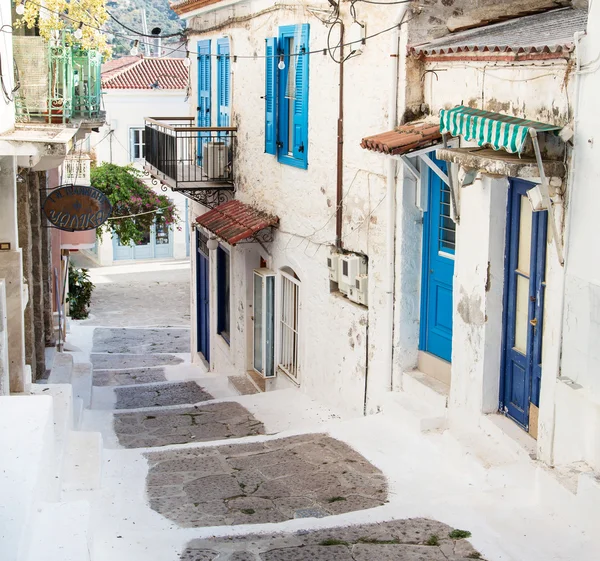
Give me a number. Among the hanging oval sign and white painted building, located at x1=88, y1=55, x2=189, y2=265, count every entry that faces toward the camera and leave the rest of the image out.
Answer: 2

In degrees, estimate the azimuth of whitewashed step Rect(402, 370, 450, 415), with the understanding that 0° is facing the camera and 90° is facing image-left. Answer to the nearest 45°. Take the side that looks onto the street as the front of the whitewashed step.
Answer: approximately 45°

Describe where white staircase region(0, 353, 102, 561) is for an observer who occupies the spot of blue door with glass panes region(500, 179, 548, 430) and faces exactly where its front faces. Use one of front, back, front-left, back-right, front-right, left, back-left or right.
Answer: front

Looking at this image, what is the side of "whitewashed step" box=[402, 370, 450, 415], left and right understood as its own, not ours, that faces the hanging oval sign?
right

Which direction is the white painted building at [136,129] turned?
toward the camera

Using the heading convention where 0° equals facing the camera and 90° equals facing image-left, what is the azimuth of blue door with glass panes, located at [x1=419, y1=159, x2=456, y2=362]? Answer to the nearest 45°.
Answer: approximately 45°

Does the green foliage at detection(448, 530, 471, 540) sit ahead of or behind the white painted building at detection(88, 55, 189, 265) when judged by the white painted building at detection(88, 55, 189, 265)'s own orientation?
ahead

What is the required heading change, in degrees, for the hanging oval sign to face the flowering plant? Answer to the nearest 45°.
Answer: approximately 180°

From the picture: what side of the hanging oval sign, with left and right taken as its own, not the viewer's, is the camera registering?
front

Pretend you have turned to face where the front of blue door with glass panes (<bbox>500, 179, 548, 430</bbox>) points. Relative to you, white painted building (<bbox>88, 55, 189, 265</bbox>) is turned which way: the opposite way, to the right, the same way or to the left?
to the left

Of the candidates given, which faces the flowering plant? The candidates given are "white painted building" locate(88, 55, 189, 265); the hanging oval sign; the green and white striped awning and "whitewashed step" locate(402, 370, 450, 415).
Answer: the white painted building

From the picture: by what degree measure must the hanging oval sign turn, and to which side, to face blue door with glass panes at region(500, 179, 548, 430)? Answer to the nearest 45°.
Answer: approximately 45° to its left

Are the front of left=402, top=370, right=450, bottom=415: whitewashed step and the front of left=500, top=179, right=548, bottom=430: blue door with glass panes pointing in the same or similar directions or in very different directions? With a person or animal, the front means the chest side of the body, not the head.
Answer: same or similar directions

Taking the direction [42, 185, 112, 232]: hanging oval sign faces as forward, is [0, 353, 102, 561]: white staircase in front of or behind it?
in front

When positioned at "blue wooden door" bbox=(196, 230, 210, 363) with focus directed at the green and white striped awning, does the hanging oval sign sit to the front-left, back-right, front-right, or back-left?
front-right
